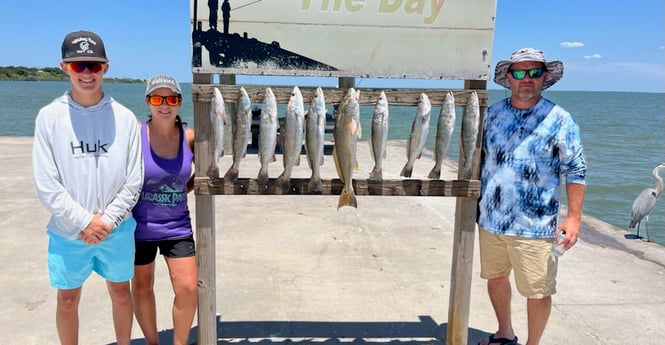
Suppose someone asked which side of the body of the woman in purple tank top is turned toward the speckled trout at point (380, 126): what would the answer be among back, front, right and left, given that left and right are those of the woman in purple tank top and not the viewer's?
left

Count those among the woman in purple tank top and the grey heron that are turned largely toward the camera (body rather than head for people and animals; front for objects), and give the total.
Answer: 1

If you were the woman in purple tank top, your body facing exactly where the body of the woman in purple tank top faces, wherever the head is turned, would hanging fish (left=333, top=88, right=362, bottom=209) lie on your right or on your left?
on your left

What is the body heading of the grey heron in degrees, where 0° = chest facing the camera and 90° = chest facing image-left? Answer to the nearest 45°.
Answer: approximately 270°

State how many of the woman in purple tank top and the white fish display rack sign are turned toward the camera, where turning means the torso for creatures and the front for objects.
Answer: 2

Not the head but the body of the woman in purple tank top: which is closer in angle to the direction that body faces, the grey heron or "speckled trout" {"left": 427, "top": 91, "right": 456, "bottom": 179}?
the speckled trout

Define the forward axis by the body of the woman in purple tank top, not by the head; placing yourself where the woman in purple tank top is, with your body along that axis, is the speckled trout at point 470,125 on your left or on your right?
on your left
